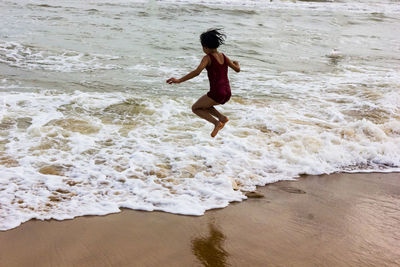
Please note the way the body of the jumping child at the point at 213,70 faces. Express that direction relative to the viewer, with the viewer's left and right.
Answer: facing away from the viewer and to the left of the viewer
